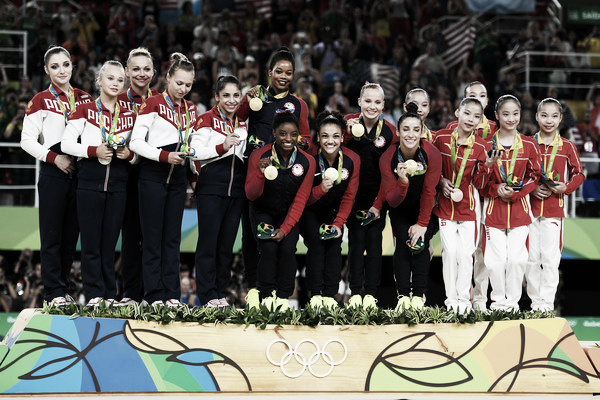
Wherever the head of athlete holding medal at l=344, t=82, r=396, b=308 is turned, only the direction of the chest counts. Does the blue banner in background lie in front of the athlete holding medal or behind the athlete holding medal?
behind

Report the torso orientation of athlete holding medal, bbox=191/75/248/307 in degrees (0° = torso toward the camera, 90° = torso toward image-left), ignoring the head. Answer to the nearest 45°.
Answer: approximately 315°

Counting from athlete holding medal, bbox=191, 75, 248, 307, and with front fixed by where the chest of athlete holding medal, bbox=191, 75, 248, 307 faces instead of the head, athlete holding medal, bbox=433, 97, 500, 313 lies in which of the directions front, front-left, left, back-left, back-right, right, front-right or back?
front-left

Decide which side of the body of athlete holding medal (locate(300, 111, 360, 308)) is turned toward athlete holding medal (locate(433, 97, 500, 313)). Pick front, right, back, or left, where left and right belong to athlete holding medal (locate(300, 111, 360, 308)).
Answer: left

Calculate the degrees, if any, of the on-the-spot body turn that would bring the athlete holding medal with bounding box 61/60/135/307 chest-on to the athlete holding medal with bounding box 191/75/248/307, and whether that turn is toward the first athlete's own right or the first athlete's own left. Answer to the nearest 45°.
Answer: approximately 45° to the first athlete's own left

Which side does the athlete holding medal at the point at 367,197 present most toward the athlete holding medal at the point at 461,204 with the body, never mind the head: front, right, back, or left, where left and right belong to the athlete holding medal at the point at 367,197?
left

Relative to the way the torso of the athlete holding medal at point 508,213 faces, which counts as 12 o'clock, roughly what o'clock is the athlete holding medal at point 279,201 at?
the athlete holding medal at point 279,201 is roughly at 2 o'clock from the athlete holding medal at point 508,213.

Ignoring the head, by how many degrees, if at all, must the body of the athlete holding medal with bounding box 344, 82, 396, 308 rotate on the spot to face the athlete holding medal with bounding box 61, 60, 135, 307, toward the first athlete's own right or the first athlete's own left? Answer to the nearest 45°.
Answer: approximately 90° to the first athlete's own right

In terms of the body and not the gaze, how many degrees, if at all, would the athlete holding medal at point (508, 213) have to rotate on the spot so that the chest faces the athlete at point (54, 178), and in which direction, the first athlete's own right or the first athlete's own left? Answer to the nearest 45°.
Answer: approximately 90° to the first athlete's own right
